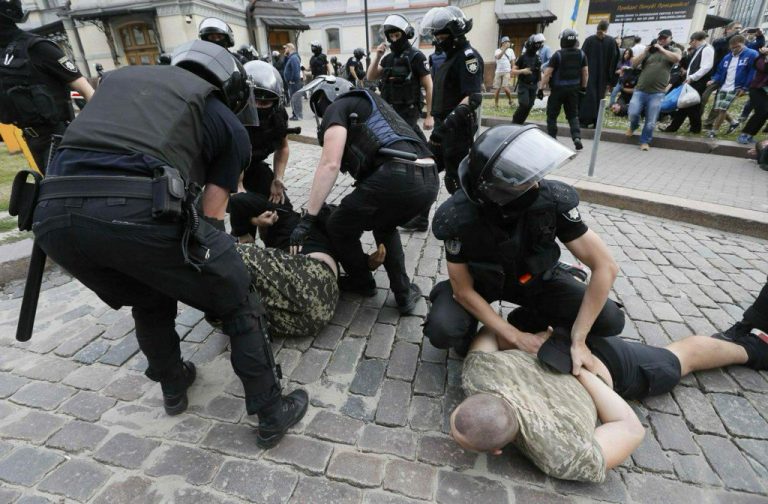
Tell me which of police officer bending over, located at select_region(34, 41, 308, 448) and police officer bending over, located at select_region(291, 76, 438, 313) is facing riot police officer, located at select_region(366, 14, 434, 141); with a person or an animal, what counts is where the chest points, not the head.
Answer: police officer bending over, located at select_region(34, 41, 308, 448)

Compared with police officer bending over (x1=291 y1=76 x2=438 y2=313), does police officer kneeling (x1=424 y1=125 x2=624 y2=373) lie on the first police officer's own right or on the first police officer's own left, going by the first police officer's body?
on the first police officer's own left

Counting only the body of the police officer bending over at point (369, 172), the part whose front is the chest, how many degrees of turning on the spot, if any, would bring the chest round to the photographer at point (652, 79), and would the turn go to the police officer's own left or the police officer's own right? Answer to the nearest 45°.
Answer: approximately 135° to the police officer's own right

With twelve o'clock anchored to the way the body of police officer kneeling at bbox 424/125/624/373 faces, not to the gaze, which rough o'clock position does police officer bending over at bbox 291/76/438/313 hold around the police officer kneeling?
The police officer bending over is roughly at 4 o'clock from the police officer kneeling.

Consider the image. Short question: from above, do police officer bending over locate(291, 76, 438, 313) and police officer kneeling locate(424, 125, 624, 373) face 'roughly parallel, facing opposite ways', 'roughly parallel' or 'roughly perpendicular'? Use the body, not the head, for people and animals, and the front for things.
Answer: roughly perpendicular

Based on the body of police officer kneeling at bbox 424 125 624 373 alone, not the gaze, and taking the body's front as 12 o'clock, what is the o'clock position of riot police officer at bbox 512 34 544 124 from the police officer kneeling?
The riot police officer is roughly at 6 o'clock from the police officer kneeling.

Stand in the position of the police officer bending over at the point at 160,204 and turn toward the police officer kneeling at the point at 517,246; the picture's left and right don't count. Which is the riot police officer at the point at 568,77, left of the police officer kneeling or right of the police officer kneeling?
left

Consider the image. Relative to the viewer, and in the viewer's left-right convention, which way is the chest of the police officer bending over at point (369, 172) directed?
facing to the left of the viewer

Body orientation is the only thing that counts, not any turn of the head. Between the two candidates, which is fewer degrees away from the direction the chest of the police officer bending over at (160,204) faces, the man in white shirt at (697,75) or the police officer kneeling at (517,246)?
the man in white shirt

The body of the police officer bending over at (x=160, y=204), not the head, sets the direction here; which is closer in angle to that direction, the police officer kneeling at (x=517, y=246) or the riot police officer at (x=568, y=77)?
the riot police officer

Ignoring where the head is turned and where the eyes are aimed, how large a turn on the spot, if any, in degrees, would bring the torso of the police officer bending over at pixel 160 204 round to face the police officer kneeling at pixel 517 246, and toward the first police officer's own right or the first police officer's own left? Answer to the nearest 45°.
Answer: approximately 45° to the first police officer's own right

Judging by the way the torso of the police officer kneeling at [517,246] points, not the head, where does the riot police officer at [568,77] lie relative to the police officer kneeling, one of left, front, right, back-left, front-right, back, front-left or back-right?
back

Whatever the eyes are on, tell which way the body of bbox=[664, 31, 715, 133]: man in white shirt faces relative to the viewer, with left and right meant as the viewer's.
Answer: facing to the left of the viewer

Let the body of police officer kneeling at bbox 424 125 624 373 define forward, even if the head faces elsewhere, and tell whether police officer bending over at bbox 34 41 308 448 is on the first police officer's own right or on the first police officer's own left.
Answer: on the first police officer's own right
